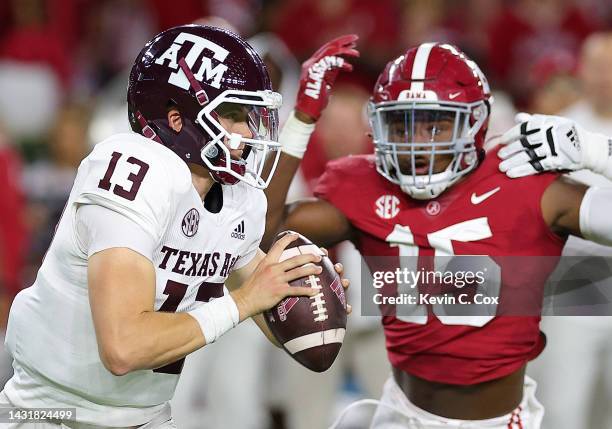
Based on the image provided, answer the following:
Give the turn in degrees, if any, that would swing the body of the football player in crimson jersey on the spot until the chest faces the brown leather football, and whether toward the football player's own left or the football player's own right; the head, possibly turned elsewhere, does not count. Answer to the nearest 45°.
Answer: approximately 45° to the football player's own right

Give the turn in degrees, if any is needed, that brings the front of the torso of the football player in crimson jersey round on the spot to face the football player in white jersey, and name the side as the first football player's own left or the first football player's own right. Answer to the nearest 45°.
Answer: approximately 45° to the first football player's own right

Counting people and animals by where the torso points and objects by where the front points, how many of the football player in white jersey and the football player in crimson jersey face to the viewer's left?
0

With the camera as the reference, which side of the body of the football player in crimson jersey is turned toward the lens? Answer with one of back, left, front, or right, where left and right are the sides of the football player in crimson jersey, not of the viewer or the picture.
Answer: front

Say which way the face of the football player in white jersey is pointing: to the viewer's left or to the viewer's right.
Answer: to the viewer's right

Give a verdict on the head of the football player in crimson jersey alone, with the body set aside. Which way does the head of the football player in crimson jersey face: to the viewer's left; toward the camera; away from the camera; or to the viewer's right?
toward the camera

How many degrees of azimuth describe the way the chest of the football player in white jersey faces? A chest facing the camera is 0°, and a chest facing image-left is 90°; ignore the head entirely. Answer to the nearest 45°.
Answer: approximately 315°
